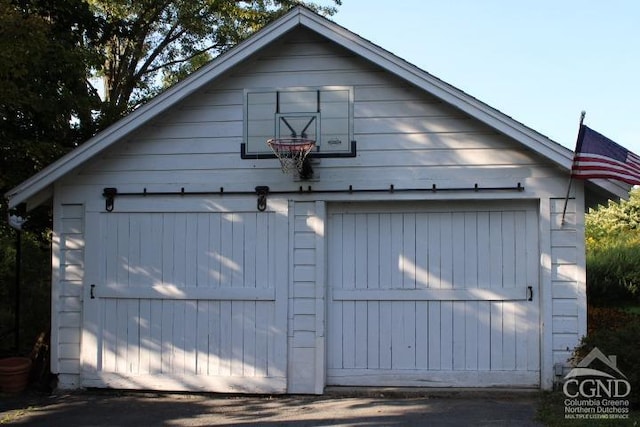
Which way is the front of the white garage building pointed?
toward the camera

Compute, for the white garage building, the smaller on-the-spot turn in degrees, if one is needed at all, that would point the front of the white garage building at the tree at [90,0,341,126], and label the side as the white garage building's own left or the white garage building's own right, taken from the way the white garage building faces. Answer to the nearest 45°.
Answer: approximately 180°

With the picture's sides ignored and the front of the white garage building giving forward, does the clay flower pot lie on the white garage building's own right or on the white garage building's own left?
on the white garage building's own right

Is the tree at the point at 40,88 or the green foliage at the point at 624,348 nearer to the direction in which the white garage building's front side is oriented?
the green foliage

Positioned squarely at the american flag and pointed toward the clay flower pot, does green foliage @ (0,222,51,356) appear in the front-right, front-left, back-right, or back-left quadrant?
front-right

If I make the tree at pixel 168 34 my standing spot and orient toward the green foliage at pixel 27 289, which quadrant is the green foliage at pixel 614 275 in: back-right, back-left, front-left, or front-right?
front-left

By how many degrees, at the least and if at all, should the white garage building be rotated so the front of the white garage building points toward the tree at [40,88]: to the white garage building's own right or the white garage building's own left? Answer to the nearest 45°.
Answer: approximately 135° to the white garage building's own right

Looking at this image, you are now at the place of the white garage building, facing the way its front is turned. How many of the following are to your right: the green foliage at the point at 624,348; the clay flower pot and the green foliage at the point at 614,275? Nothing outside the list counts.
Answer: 1

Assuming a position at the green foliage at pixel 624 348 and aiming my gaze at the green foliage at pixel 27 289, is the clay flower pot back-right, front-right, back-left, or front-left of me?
front-left
